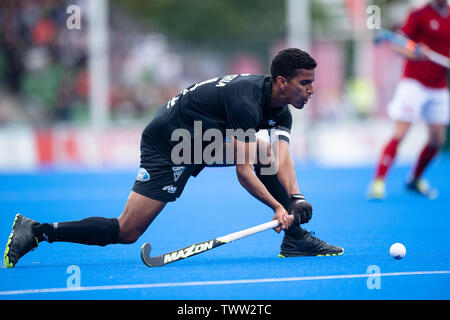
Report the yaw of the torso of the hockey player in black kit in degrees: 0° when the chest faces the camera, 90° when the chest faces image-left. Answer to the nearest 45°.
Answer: approximately 270°

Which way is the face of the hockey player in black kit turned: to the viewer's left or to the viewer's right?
to the viewer's right
